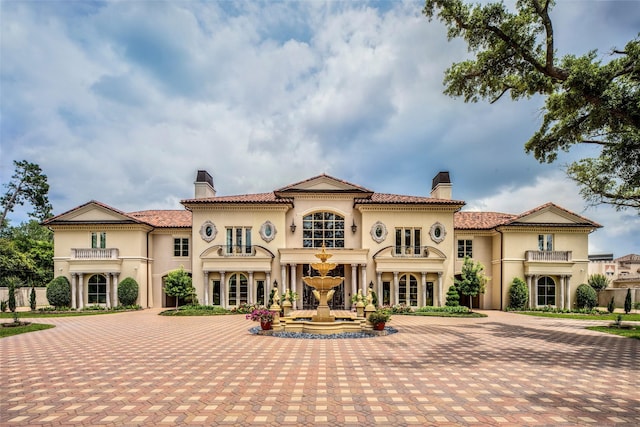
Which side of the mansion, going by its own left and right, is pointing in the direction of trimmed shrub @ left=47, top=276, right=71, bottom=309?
right

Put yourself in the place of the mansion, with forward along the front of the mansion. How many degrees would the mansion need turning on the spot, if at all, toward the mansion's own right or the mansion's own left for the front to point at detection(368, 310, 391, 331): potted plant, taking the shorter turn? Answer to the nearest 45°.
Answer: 0° — it already faces it

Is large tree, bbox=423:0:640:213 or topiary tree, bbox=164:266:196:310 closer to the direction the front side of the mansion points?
the large tree

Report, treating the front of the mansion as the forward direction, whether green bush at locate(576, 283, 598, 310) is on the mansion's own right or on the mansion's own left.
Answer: on the mansion's own left

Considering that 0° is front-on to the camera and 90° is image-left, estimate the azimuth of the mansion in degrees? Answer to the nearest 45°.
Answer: approximately 0°

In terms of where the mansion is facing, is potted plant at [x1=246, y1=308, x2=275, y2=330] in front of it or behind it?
in front

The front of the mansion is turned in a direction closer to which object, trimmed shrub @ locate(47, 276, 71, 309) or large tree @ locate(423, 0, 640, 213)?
the large tree
